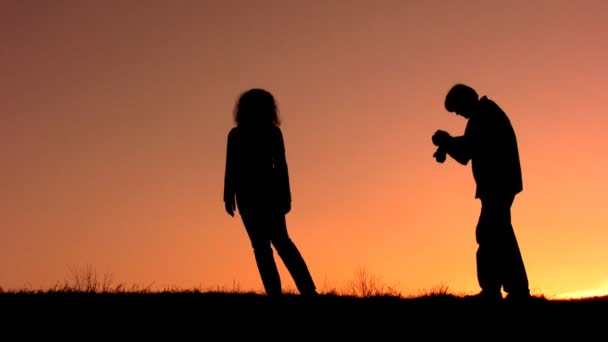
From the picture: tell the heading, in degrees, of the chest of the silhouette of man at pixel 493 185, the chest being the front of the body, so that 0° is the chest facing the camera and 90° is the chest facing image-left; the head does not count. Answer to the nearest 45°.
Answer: approximately 90°
